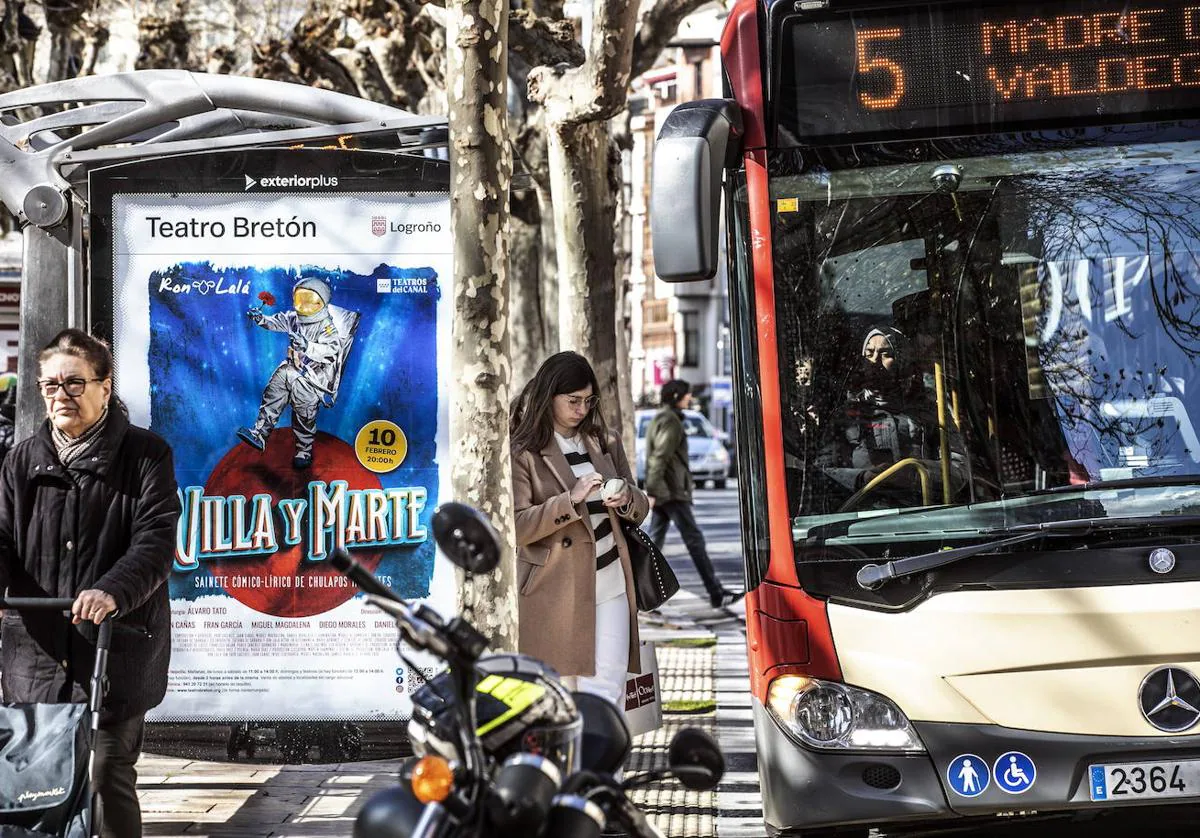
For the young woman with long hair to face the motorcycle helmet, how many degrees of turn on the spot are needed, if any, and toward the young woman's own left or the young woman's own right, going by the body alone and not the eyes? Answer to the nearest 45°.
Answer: approximately 45° to the young woman's own right

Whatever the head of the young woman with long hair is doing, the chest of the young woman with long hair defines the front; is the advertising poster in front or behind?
behind

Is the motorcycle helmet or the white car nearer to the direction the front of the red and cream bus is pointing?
the motorcycle helmet

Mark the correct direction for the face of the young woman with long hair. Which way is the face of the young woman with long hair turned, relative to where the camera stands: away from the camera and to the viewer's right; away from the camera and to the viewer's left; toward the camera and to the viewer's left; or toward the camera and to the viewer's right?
toward the camera and to the viewer's right

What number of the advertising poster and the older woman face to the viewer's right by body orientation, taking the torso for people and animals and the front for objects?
0

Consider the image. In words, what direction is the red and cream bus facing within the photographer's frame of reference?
facing the viewer

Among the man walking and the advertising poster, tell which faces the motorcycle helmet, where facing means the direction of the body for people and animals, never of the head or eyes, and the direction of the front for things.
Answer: the advertising poster

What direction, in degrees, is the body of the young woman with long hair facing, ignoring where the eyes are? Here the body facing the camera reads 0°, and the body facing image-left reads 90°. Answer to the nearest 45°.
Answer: approximately 315°

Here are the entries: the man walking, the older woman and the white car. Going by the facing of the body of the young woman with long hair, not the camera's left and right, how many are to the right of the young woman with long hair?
1

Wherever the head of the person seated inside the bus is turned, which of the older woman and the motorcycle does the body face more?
the motorcycle
